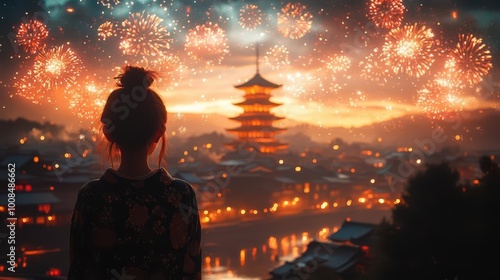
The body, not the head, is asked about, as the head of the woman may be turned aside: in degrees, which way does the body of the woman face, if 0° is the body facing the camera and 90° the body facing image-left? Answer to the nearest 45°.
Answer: approximately 180°

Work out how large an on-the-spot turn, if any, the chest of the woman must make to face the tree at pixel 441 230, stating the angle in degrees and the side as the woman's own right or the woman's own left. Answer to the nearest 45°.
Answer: approximately 45° to the woman's own right

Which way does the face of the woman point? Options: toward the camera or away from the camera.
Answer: away from the camera
